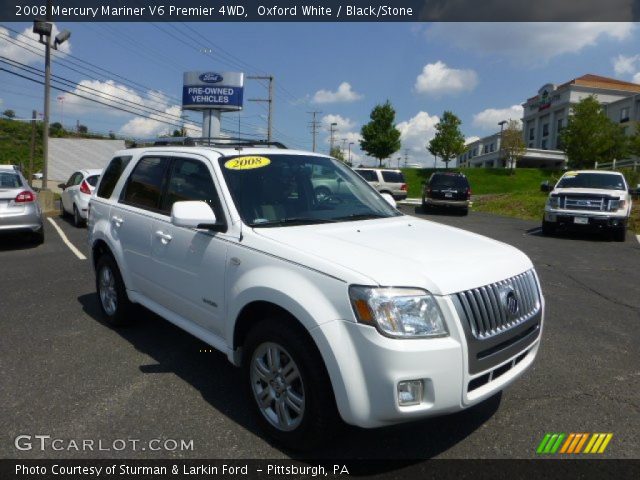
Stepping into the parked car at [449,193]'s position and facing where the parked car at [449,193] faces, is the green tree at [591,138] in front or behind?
in front

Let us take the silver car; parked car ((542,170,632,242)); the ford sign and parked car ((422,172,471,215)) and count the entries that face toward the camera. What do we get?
2

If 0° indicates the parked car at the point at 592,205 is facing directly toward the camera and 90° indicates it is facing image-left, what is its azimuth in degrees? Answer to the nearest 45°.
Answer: approximately 0°

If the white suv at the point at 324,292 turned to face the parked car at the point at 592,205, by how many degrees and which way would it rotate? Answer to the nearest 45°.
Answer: approximately 90° to its left

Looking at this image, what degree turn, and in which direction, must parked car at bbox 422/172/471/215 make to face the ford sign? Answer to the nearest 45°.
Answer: approximately 45° to its left

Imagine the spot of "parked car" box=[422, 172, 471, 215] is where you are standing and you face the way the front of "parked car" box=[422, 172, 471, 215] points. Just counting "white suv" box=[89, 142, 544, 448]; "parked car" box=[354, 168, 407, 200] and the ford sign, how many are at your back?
1

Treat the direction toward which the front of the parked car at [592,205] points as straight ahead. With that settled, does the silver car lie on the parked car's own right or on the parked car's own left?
on the parked car's own right

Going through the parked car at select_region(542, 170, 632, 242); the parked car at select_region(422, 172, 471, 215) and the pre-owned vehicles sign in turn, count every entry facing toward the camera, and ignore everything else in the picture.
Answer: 2
